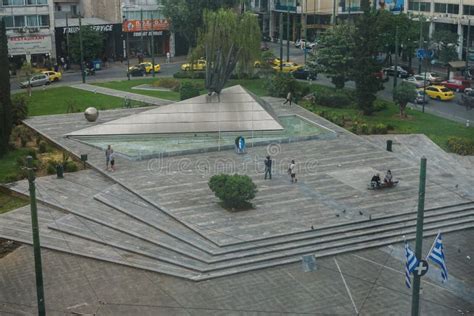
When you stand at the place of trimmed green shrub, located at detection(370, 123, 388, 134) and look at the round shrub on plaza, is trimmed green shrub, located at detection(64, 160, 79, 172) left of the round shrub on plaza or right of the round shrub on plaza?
right

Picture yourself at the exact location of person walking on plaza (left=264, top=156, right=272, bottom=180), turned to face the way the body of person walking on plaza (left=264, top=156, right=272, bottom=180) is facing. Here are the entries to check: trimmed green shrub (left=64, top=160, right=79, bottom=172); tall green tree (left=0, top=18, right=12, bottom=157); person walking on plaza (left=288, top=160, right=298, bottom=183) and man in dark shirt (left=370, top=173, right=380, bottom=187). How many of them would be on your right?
2

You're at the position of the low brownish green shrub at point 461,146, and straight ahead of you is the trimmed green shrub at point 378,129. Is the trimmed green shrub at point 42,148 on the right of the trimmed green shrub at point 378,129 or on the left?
left
